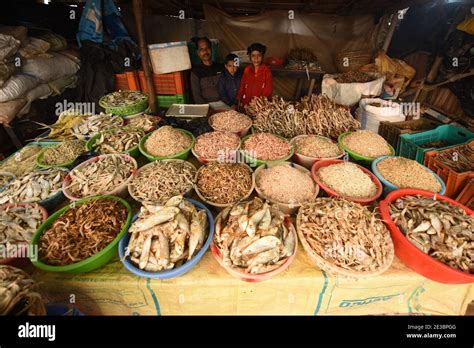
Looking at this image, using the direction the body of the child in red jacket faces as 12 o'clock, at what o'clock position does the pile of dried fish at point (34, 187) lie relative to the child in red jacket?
The pile of dried fish is roughly at 1 o'clock from the child in red jacket.

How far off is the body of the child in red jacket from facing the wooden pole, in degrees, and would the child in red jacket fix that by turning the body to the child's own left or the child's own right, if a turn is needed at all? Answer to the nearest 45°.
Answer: approximately 45° to the child's own right

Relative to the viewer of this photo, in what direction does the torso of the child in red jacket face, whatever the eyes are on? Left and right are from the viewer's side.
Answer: facing the viewer

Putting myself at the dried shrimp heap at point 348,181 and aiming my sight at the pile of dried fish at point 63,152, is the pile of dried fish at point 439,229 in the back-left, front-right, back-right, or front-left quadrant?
back-left

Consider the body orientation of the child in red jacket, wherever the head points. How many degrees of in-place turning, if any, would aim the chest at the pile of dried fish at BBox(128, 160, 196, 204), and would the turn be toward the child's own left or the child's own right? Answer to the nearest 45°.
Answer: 0° — they already face it

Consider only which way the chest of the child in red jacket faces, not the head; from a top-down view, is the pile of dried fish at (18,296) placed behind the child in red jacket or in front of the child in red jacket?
in front

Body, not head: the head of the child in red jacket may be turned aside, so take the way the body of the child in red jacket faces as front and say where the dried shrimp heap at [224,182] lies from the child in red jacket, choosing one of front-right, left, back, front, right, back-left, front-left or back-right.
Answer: front

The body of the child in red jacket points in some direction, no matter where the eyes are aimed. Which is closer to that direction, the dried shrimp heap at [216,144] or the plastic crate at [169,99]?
the dried shrimp heap
